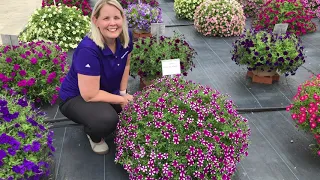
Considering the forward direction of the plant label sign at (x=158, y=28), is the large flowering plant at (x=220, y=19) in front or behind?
behind

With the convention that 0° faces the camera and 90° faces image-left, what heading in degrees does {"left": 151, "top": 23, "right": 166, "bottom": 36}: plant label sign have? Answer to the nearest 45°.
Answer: approximately 0°

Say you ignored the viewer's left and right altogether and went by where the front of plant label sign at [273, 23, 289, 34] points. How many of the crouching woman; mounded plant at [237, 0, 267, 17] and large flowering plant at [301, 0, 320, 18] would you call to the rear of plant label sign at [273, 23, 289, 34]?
2

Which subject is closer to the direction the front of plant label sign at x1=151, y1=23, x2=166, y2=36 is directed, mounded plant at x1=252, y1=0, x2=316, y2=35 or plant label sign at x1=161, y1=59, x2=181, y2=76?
the plant label sign

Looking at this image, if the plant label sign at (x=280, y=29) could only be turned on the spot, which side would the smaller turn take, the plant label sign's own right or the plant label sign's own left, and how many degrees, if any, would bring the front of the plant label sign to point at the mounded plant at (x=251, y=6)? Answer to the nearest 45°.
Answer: approximately 180°

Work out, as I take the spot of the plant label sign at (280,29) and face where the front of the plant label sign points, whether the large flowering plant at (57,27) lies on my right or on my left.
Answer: on my right

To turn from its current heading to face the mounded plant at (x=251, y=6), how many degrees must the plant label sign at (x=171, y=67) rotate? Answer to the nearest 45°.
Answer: approximately 180°

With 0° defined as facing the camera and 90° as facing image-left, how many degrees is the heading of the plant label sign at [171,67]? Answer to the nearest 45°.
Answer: approximately 0°

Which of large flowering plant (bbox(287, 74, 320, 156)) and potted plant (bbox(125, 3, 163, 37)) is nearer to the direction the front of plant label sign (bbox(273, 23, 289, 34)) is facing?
the large flowering plant

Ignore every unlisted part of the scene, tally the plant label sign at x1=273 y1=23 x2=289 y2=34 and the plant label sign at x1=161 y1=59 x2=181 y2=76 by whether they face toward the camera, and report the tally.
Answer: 2

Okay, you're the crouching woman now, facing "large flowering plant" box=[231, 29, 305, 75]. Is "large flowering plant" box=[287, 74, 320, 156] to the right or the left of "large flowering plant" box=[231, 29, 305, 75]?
right

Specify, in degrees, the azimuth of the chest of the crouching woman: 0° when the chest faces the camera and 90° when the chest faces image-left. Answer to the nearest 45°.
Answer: approximately 315°
